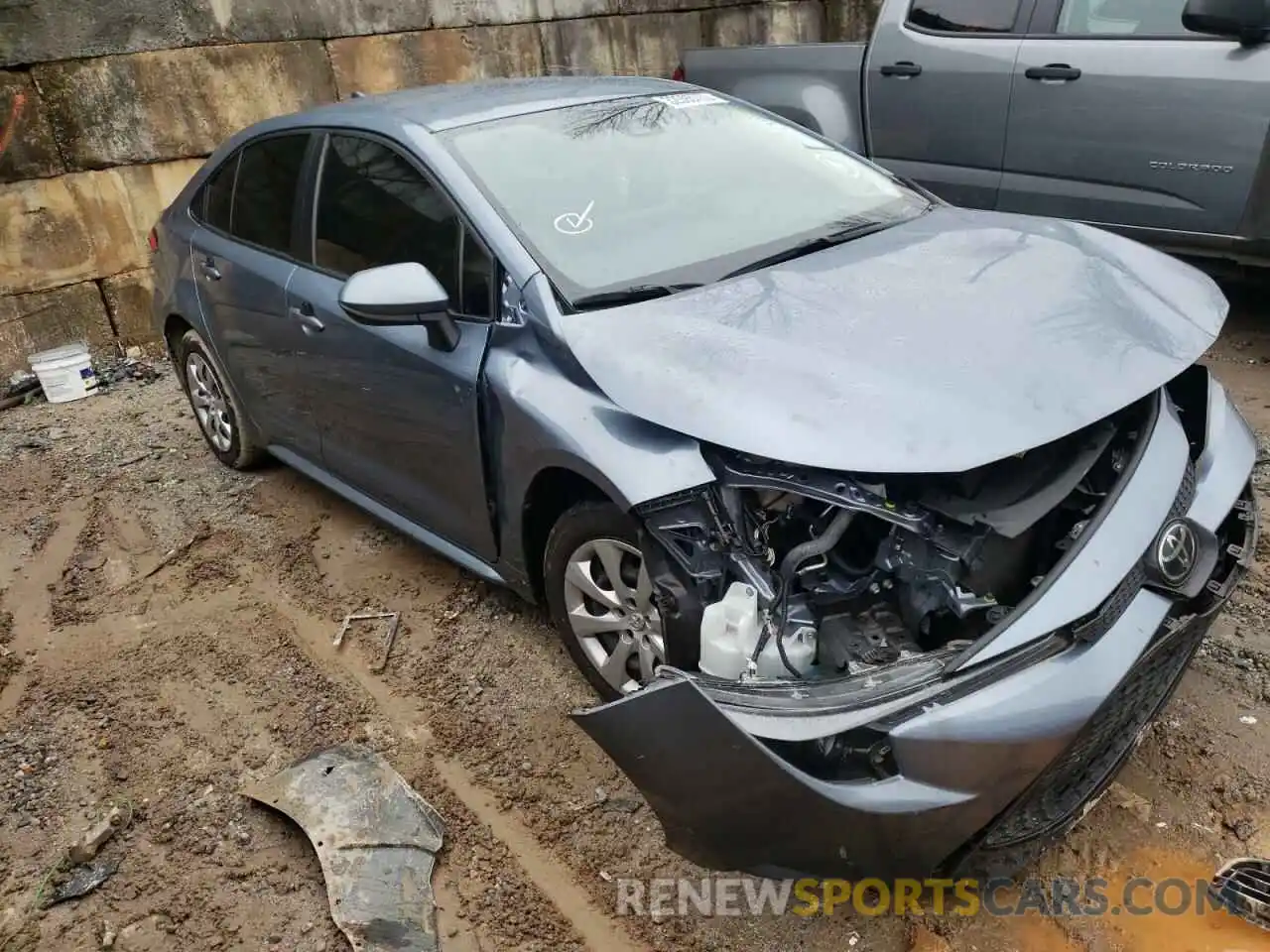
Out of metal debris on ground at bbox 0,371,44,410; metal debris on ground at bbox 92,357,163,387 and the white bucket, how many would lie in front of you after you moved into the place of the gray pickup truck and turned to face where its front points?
0

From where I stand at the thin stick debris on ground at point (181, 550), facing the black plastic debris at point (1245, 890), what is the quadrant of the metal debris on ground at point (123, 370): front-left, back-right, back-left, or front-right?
back-left

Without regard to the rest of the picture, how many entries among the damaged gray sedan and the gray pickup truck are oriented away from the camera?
0

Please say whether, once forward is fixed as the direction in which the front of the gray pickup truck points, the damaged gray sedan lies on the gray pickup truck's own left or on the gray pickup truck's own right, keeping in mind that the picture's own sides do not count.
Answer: on the gray pickup truck's own right

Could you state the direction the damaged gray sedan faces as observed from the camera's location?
facing the viewer and to the right of the viewer

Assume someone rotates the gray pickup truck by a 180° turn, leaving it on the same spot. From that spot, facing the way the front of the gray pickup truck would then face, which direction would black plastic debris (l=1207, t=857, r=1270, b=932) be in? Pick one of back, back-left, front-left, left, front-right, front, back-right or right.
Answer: back-left

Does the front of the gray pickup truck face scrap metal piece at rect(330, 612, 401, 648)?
no

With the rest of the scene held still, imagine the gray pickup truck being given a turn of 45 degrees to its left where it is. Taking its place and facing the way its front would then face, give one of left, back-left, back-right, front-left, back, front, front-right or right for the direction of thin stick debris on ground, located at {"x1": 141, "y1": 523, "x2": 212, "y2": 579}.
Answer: back-right

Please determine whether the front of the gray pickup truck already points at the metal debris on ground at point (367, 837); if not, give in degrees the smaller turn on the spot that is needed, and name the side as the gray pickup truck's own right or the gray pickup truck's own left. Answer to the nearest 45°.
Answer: approximately 90° to the gray pickup truck's own right

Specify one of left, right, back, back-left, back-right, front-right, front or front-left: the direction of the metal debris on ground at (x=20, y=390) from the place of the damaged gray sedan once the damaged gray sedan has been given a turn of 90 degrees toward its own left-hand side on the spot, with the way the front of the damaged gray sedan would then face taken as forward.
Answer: left

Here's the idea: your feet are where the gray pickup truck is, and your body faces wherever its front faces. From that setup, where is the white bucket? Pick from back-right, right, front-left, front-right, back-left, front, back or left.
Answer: back-right

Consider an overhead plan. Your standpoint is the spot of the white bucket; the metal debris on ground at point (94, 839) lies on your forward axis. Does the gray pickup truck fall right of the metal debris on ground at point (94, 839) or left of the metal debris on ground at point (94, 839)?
left
